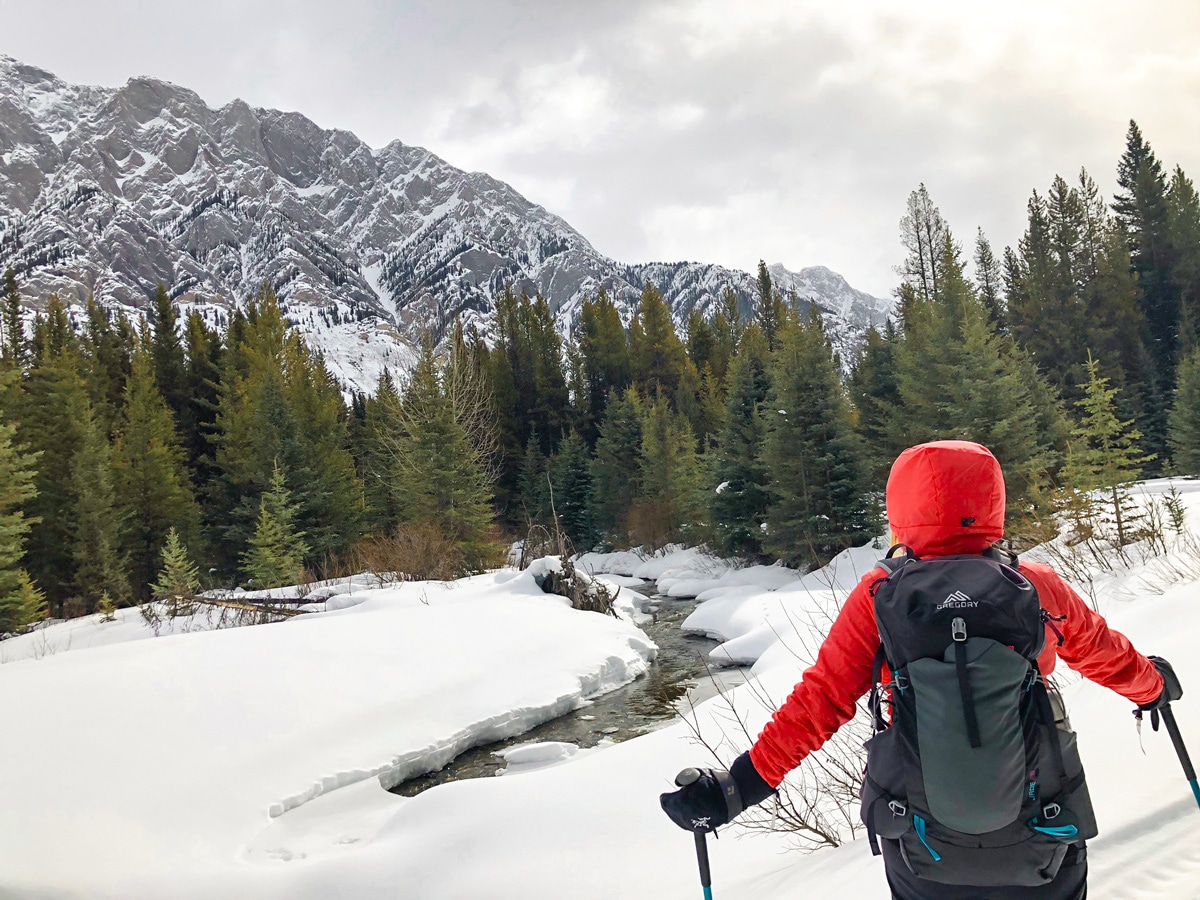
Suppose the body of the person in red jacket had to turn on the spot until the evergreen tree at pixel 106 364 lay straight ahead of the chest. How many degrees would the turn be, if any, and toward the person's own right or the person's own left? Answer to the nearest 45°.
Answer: approximately 45° to the person's own left

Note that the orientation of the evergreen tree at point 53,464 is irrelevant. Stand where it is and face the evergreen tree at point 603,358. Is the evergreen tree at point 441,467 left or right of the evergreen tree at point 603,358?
right

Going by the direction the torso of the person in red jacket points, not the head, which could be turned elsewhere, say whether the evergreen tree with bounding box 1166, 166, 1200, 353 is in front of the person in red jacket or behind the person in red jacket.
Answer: in front

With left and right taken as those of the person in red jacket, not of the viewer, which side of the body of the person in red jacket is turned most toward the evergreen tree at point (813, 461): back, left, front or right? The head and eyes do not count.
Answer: front

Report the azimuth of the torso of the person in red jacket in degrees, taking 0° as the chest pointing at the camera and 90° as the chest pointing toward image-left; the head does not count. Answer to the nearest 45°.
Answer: approximately 180°

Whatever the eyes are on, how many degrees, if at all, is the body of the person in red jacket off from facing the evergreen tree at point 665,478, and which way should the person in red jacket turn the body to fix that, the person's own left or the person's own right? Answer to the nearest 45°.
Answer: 0° — they already face it

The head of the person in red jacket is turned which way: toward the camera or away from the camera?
away from the camera

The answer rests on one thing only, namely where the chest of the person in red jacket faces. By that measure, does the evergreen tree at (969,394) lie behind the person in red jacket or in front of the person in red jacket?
in front
